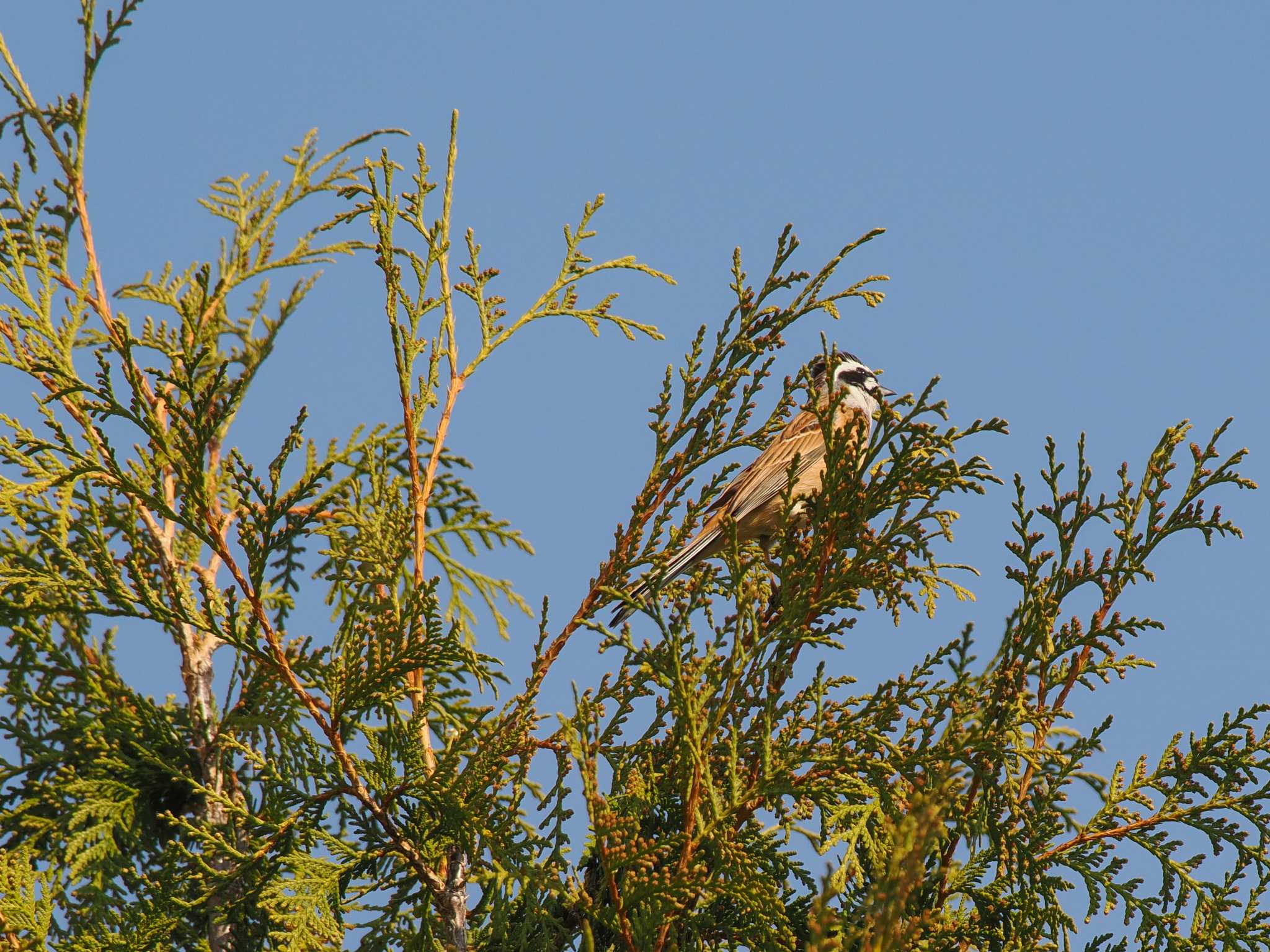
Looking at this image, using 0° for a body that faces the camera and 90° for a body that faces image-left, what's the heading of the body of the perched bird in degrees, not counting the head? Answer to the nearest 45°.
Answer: approximately 270°
